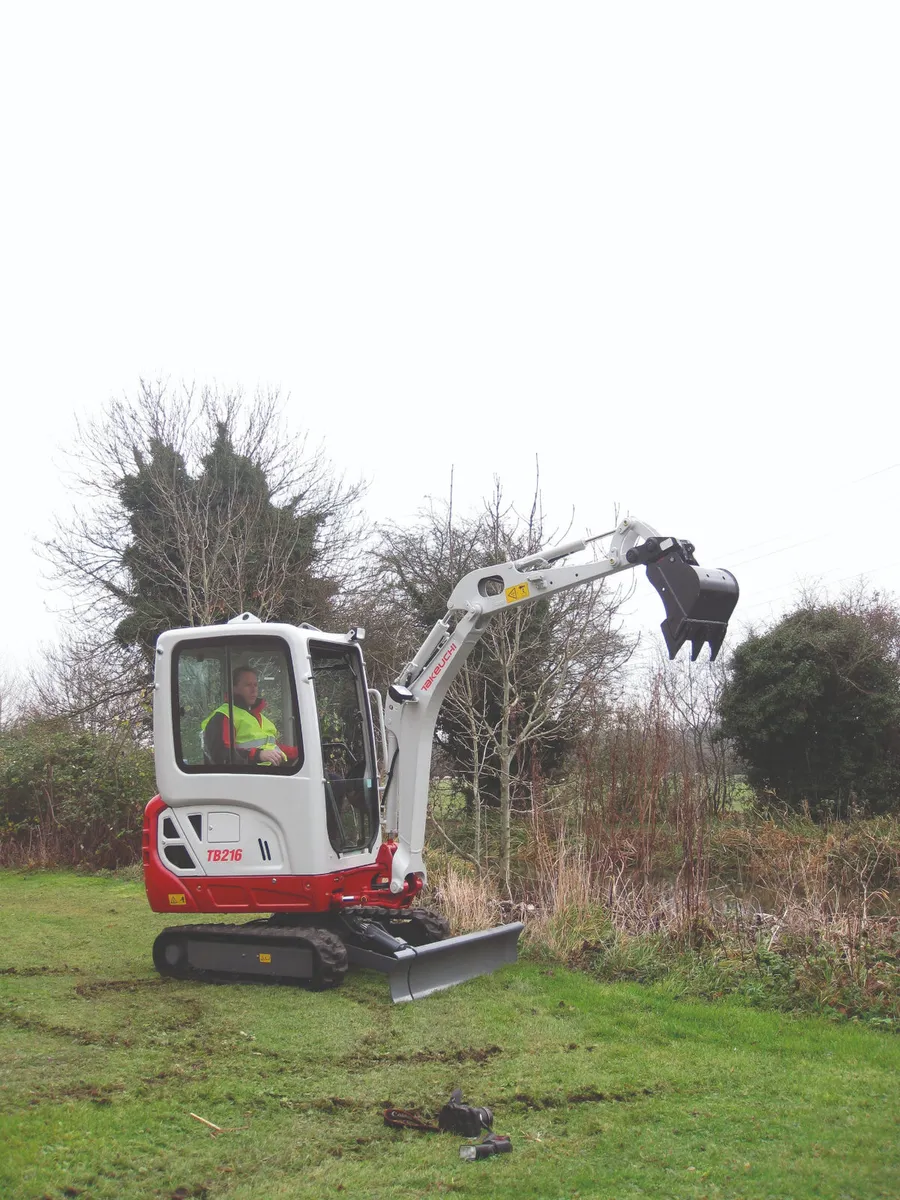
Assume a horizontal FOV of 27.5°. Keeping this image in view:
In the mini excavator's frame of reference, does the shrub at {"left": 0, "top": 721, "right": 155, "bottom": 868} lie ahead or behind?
behind

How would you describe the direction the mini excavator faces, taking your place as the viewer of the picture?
facing the viewer and to the right of the viewer

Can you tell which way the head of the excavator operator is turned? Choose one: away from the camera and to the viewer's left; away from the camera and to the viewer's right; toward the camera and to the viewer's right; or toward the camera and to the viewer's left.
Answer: toward the camera and to the viewer's right
